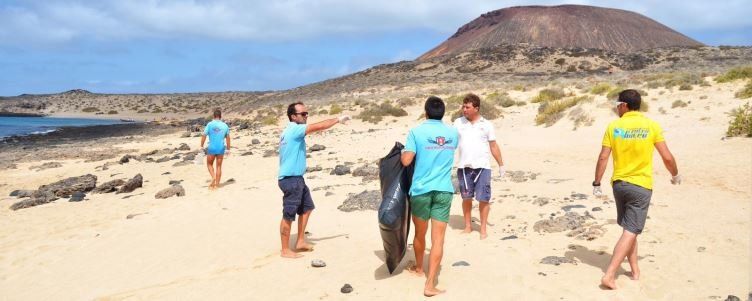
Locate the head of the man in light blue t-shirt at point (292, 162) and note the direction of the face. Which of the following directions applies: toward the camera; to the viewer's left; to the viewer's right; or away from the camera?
to the viewer's right

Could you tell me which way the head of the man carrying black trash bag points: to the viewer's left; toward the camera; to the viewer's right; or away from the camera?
away from the camera

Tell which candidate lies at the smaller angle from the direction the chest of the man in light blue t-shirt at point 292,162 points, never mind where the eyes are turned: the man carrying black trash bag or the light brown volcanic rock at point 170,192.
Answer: the man carrying black trash bag

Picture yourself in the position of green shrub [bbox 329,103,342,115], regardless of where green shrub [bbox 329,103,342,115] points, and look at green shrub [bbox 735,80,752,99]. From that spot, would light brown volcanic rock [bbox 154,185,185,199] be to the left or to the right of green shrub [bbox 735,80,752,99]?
right
